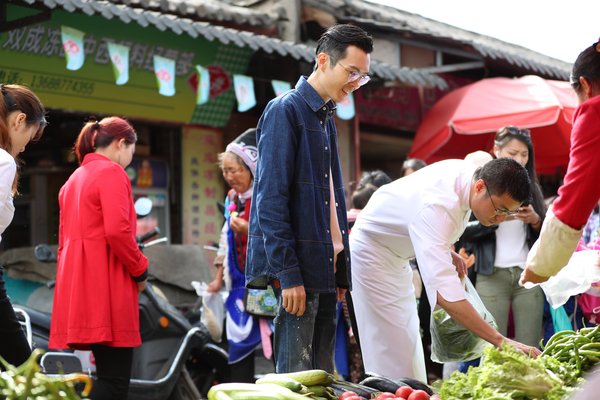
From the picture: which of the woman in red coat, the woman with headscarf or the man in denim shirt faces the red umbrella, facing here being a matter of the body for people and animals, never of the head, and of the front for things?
the woman in red coat

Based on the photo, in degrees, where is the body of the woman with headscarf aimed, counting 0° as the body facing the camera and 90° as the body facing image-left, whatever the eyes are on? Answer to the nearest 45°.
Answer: approximately 45°

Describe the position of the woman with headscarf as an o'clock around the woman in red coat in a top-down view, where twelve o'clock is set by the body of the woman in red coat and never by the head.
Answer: The woman with headscarf is roughly at 12 o'clock from the woman in red coat.

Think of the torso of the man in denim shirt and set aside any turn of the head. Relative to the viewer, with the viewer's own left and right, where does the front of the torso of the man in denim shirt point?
facing the viewer and to the right of the viewer

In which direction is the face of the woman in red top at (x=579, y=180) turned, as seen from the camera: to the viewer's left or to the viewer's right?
to the viewer's left

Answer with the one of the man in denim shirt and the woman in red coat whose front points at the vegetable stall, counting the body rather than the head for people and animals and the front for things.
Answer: the man in denim shirt

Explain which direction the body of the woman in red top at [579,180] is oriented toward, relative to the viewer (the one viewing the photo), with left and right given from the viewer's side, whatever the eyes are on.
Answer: facing away from the viewer and to the left of the viewer

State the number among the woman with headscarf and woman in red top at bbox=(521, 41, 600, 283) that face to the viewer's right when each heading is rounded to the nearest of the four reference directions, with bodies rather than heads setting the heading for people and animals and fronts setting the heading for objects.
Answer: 0

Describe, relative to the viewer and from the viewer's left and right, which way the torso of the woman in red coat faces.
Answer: facing away from the viewer and to the right of the viewer

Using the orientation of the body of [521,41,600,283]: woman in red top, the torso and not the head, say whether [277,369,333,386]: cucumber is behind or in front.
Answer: in front

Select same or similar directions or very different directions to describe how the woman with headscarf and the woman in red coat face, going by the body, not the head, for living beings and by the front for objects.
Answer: very different directions
